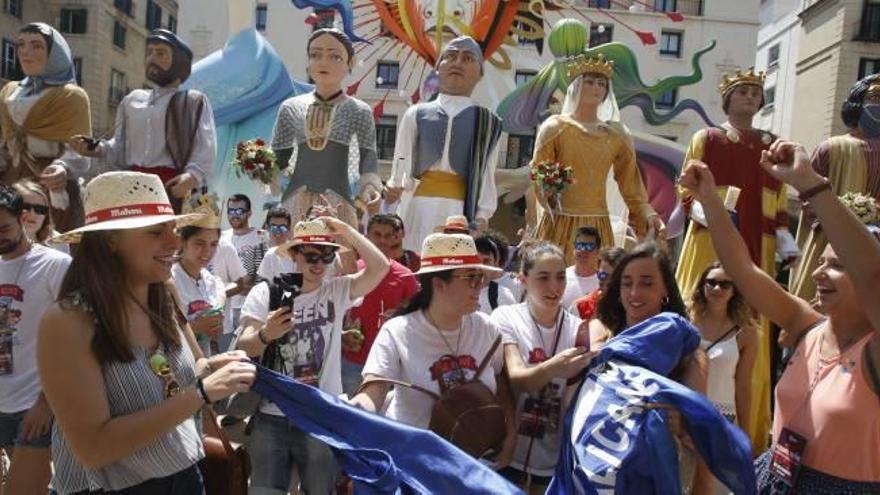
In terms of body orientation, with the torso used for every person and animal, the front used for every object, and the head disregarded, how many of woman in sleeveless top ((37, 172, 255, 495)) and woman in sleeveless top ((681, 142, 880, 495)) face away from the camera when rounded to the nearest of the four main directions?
0

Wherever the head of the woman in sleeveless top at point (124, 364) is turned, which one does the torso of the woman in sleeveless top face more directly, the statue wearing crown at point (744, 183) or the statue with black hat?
the statue wearing crown

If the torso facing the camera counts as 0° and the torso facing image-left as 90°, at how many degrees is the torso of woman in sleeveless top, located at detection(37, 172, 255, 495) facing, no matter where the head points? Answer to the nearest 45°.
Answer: approximately 315°

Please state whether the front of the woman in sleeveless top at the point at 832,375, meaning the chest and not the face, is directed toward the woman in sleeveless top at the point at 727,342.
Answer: no

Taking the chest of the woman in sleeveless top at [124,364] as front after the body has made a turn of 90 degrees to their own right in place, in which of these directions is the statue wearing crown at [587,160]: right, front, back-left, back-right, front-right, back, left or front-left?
back

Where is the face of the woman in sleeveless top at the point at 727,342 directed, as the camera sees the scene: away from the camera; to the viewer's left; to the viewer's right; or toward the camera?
toward the camera

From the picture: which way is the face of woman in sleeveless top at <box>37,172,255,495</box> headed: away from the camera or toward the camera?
toward the camera

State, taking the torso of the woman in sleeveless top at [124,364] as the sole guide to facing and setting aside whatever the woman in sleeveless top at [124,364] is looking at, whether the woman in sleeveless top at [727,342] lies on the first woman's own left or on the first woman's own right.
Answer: on the first woman's own left

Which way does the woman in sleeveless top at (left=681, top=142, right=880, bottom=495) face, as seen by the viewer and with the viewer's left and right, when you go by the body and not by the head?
facing the viewer and to the left of the viewer

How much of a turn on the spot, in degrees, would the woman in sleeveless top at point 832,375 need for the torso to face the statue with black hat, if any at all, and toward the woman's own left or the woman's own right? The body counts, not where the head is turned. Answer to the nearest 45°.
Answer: approximately 45° to the woman's own right

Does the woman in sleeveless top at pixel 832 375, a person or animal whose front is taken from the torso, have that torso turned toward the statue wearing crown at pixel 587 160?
no

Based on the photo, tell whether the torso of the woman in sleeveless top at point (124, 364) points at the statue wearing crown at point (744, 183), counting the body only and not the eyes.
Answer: no

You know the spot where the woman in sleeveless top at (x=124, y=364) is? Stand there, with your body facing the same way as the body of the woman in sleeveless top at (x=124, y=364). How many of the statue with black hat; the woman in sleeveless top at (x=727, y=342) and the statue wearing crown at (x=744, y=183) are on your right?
0
